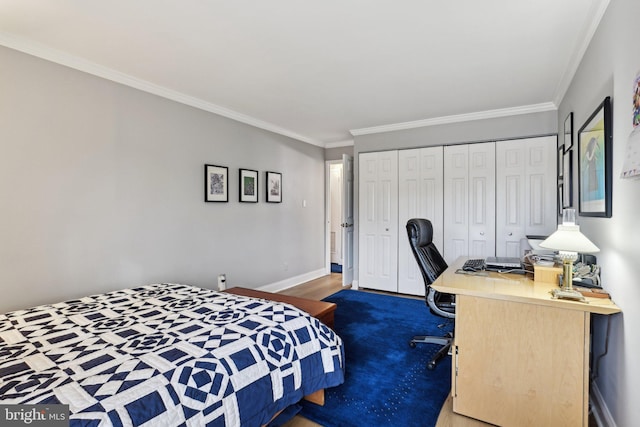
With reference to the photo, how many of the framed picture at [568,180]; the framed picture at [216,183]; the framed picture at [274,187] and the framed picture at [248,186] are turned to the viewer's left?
1

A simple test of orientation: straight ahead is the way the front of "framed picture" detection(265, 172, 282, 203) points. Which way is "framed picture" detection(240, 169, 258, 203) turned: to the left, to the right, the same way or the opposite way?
the same way

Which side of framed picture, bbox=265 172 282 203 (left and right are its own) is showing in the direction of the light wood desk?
front

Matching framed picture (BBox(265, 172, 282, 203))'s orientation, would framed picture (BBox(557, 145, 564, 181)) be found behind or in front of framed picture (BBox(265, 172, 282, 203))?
in front

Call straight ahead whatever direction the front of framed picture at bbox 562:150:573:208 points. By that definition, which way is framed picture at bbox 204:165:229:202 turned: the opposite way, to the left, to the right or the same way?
the opposite way

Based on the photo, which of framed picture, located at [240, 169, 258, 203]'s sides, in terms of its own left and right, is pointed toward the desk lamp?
front

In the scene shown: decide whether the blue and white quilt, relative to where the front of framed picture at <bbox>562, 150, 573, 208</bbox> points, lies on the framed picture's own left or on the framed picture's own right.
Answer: on the framed picture's own left

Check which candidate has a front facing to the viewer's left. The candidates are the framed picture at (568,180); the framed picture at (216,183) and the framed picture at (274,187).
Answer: the framed picture at (568,180)

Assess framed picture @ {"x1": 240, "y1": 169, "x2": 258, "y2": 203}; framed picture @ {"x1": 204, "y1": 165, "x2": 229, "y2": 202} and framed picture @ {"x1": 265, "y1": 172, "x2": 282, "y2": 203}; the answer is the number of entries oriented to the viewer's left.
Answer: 0

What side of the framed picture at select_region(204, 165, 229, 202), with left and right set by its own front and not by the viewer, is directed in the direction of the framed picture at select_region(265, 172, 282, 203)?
left

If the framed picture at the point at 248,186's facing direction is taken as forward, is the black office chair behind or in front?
in front

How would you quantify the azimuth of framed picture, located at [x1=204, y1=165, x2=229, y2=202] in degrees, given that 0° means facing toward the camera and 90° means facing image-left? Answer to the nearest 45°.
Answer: approximately 315°

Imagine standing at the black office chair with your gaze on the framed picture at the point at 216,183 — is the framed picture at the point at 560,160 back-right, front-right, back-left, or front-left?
back-right

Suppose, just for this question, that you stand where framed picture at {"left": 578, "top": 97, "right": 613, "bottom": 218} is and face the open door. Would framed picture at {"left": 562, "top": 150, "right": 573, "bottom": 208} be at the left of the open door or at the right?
right

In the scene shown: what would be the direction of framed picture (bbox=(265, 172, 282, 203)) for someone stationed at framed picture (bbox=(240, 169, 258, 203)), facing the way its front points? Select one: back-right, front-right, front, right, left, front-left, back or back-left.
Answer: left

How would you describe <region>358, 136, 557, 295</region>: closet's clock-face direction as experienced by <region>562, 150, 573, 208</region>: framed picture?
The closet is roughly at 1 o'clock from the framed picture.

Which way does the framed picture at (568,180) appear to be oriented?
to the viewer's left
